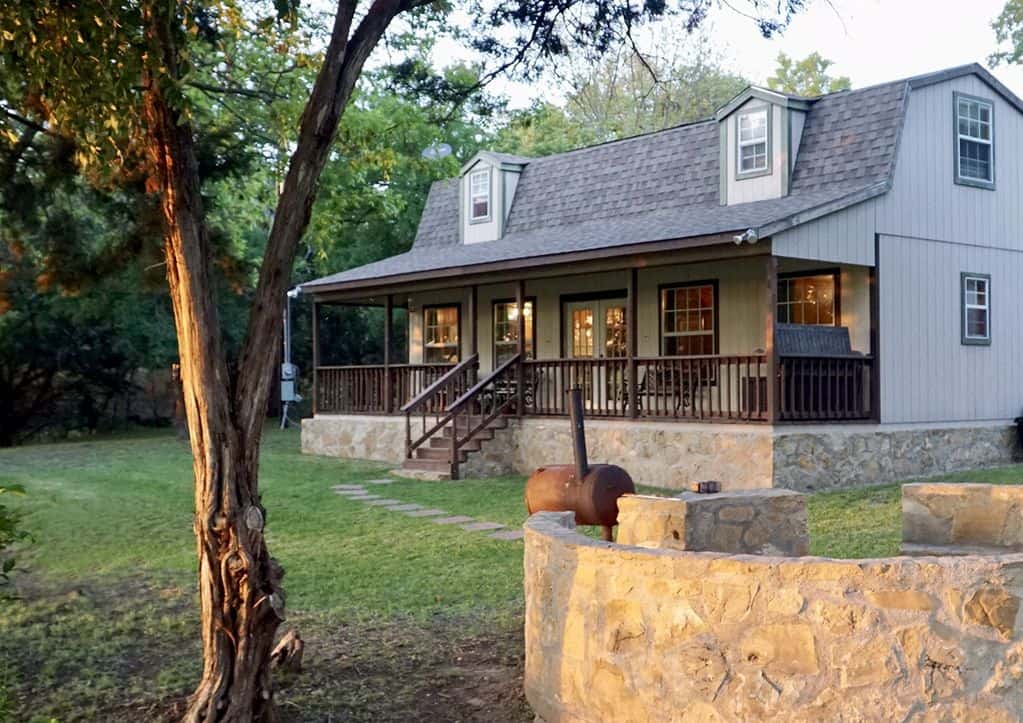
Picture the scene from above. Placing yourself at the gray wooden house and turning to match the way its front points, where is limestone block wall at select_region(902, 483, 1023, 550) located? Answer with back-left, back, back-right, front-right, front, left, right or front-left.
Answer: front-left

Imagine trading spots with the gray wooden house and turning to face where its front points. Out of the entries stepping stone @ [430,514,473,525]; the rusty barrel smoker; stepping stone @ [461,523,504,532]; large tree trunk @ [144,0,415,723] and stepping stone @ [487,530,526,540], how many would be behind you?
0

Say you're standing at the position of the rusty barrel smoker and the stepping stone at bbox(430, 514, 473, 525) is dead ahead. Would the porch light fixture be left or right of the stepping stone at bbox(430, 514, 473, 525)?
right

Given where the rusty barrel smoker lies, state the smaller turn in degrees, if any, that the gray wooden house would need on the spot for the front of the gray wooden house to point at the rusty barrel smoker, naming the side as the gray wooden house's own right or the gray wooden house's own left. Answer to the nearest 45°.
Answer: approximately 45° to the gray wooden house's own left

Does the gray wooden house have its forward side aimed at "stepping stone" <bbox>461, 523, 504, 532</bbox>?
yes

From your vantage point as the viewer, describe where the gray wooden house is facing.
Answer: facing the viewer and to the left of the viewer

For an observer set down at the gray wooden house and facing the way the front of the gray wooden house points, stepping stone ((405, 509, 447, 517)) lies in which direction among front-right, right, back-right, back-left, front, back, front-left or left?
front

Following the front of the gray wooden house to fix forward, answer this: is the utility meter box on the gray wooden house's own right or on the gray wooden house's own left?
on the gray wooden house's own right

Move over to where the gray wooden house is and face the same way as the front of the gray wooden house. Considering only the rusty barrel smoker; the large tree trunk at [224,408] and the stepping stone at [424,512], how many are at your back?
0

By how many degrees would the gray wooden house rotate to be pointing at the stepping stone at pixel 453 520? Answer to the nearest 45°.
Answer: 0° — it already faces it

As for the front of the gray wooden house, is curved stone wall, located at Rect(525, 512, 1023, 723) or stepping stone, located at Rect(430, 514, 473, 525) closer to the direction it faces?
the stepping stone

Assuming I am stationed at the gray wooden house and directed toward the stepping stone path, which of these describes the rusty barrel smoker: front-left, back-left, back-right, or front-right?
front-left

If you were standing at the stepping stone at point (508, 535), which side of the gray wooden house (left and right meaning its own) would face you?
front

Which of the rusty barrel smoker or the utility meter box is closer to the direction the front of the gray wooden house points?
the rusty barrel smoker

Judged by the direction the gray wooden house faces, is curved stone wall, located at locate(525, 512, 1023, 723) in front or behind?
in front

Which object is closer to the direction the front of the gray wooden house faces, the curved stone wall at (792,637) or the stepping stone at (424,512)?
the stepping stone
